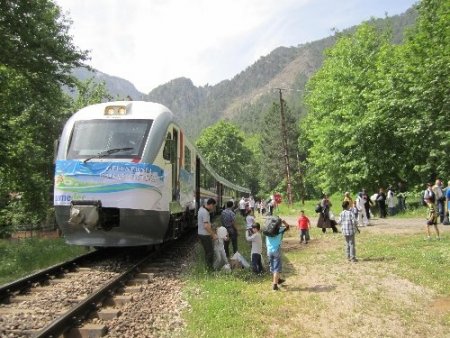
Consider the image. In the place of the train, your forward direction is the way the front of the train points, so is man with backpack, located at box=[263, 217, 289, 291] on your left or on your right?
on your left

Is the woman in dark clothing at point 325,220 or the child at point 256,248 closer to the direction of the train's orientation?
the child

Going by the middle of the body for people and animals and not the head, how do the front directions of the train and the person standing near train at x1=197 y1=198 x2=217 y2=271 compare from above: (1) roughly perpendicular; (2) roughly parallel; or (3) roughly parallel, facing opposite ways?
roughly perpendicular

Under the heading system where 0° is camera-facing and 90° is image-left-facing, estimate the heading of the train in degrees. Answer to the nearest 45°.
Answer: approximately 0°
